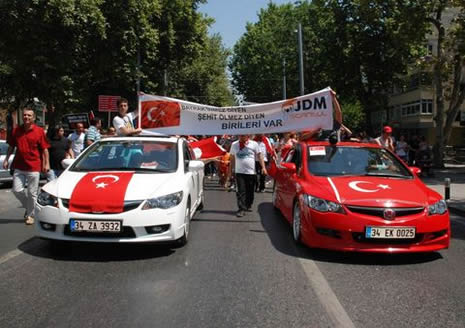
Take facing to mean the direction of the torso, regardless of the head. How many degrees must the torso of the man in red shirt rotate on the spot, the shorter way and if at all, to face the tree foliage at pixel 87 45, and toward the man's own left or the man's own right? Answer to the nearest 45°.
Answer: approximately 180°

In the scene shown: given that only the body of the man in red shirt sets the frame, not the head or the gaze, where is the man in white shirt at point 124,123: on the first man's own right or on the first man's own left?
on the first man's own left

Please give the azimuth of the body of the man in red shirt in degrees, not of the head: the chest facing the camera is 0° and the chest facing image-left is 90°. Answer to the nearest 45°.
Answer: approximately 0°

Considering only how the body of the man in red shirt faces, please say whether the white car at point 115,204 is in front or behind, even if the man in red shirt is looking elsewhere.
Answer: in front

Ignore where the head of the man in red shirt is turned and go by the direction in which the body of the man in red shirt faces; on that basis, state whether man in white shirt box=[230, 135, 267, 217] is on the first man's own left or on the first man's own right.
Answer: on the first man's own left

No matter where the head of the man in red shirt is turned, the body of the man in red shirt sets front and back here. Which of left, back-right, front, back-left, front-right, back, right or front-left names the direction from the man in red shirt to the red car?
front-left
